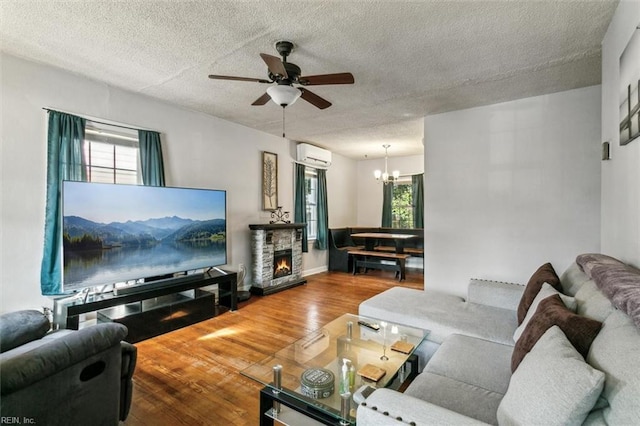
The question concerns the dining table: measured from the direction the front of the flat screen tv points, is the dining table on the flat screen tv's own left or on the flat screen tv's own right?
on the flat screen tv's own left

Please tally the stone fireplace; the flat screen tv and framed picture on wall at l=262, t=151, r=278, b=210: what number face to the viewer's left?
0

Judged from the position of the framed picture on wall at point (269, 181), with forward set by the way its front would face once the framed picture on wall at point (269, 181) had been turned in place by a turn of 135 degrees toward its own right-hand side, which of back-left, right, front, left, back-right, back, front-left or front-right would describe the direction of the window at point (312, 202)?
back-right

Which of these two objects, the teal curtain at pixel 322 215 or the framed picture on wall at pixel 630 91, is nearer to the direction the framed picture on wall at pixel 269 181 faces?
the framed picture on wall

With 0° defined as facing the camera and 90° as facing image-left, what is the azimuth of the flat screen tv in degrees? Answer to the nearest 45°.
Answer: approximately 315°

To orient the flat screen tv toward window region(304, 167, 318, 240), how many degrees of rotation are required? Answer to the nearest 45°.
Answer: approximately 90° to its left

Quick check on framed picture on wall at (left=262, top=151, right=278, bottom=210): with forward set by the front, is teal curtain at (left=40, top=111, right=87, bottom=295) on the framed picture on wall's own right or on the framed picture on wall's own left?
on the framed picture on wall's own right

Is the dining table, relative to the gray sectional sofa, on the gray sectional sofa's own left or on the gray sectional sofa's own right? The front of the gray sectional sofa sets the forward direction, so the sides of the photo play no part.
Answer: on the gray sectional sofa's own right

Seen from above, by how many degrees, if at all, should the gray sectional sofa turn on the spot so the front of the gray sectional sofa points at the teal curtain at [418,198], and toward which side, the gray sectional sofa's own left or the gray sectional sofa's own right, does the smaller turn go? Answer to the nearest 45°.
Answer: approximately 90° to the gray sectional sofa's own right

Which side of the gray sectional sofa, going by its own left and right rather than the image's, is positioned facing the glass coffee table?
front

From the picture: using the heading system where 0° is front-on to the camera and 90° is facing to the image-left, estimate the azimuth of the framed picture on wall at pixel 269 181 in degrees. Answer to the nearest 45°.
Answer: approximately 315°

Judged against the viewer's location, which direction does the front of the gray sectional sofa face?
facing to the left of the viewer

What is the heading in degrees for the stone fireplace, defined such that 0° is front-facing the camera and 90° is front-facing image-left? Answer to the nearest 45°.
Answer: approximately 315°

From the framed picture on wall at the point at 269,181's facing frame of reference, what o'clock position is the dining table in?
The dining table is roughly at 10 o'clock from the framed picture on wall.

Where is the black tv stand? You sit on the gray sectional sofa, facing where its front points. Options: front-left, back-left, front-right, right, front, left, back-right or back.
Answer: front

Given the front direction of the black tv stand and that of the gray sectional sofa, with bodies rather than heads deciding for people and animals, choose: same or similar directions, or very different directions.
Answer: very different directions

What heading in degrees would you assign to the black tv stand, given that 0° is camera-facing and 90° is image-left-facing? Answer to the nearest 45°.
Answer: approximately 315°

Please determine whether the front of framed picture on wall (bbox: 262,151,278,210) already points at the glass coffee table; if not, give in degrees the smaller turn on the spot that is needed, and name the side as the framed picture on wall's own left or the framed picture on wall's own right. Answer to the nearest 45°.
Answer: approximately 45° to the framed picture on wall's own right

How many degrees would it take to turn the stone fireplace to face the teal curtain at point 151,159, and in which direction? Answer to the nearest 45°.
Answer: approximately 90° to its right

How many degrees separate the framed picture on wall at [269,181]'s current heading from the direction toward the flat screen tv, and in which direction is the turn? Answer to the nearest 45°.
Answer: approximately 90° to its right
